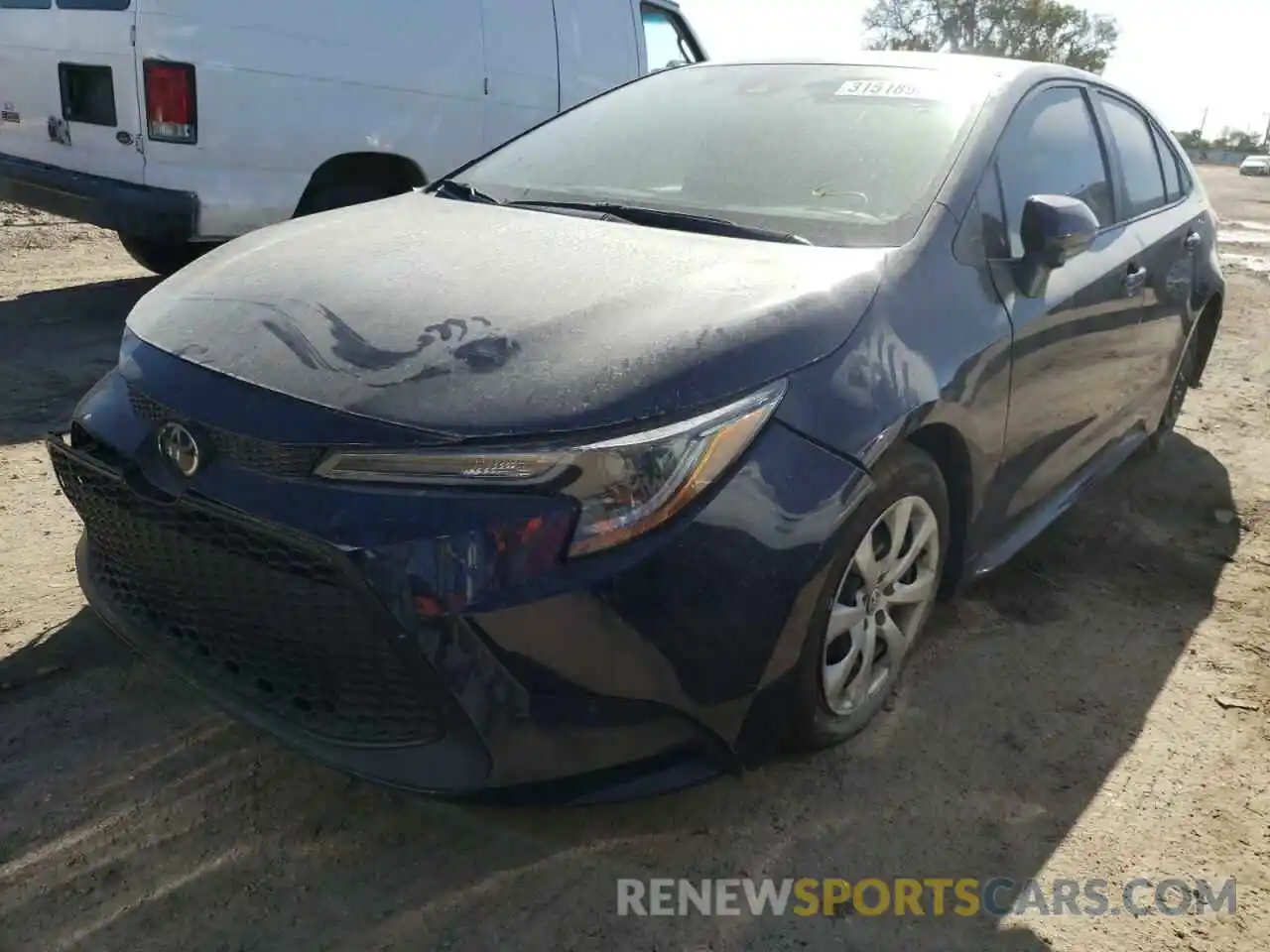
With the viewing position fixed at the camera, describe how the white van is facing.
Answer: facing away from the viewer and to the right of the viewer

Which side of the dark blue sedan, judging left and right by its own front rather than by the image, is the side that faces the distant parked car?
back

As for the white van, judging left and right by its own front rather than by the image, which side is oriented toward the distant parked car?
front

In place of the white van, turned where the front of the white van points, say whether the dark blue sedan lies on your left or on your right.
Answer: on your right

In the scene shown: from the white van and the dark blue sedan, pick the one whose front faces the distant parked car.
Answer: the white van

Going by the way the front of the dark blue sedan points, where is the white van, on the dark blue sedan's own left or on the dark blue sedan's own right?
on the dark blue sedan's own right

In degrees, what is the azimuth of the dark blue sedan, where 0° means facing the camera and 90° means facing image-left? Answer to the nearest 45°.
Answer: approximately 45°

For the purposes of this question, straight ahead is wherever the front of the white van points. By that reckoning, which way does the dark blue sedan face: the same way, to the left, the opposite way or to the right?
the opposite way
